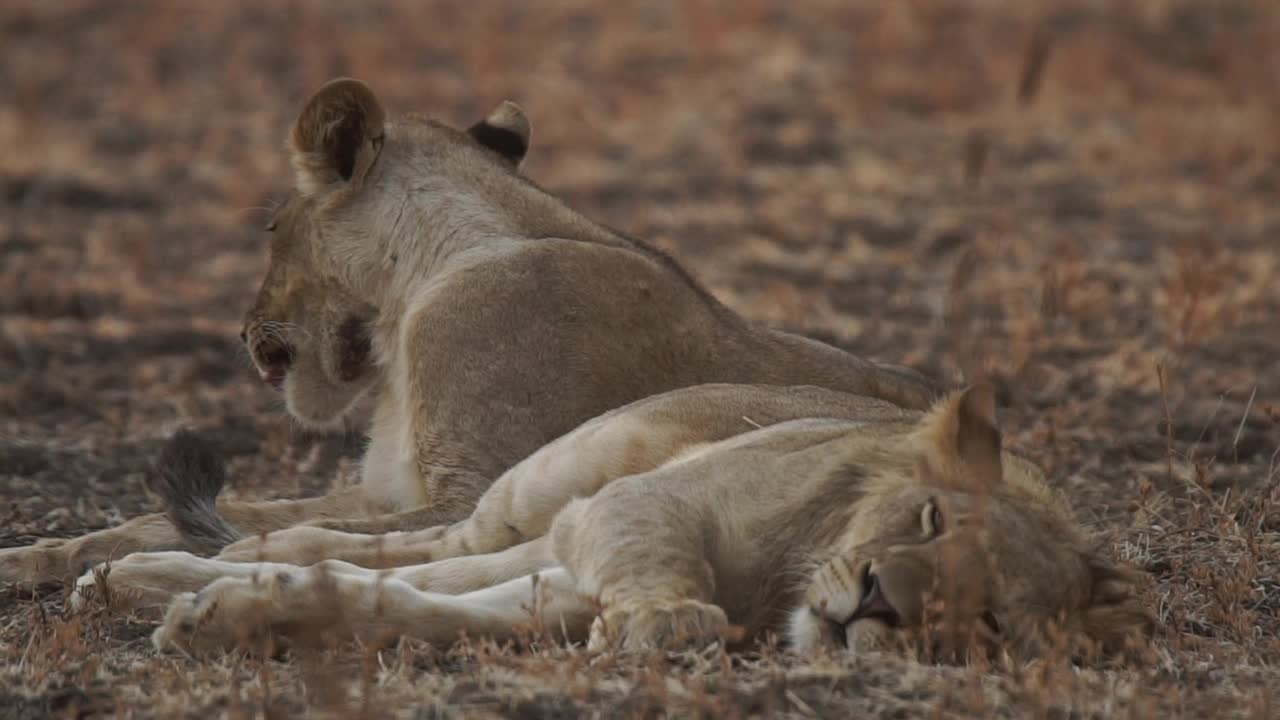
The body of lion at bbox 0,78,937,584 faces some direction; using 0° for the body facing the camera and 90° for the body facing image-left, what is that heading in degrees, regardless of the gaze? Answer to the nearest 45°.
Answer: approximately 90°

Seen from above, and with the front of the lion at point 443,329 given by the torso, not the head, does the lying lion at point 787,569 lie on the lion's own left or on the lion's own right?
on the lion's own left
